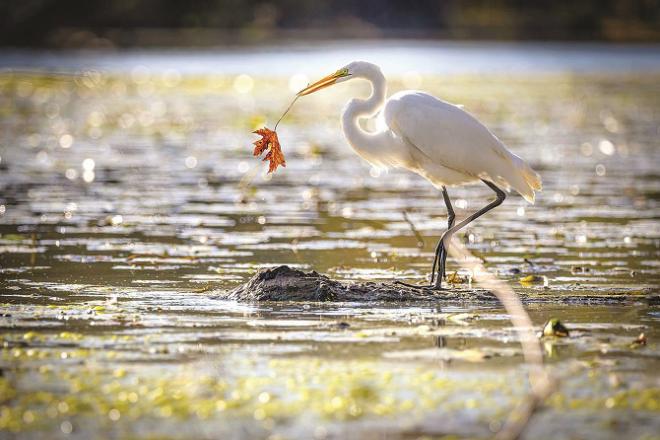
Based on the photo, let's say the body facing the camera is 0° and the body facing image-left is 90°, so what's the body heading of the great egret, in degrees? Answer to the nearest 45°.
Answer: approximately 90°

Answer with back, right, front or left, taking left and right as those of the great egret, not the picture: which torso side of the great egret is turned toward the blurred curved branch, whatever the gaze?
left
